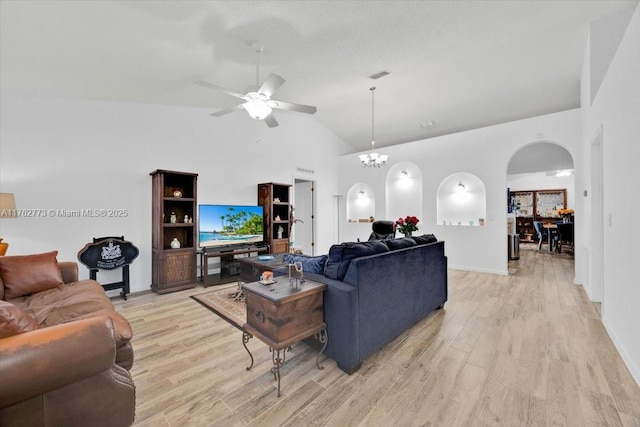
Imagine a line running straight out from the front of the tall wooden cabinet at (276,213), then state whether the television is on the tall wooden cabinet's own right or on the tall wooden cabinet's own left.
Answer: on the tall wooden cabinet's own right

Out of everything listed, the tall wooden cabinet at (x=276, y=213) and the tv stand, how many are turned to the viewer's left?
0

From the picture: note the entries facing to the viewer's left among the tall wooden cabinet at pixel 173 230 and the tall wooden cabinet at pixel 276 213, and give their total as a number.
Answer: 0

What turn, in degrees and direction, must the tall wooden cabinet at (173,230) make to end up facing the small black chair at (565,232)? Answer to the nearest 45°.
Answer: approximately 45° to its left

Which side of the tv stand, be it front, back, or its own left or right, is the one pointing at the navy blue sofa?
front

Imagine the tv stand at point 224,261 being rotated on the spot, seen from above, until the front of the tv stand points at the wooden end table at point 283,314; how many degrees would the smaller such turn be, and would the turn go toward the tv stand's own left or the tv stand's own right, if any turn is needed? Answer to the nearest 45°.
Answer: approximately 45° to the tv stand's own right

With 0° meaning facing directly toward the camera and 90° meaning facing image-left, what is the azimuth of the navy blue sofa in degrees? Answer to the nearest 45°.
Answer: approximately 135°

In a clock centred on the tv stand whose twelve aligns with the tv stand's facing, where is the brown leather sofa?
The brown leather sofa is roughly at 2 o'clock from the tv stand.

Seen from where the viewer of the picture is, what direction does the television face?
facing the viewer and to the right of the viewer

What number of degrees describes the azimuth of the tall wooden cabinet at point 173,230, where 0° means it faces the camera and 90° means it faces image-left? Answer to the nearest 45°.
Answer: approximately 315°
